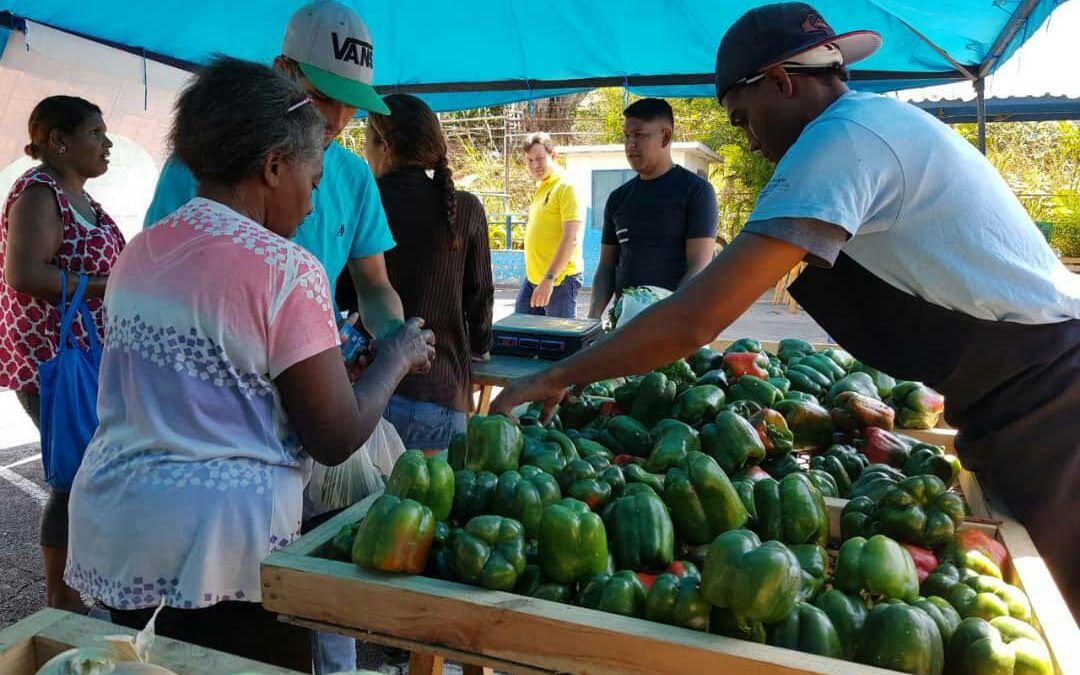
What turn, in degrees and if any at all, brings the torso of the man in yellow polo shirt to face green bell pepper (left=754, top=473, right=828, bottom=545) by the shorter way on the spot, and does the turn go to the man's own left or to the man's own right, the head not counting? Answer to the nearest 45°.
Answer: approximately 45° to the man's own left

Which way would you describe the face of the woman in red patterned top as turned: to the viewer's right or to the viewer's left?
to the viewer's right

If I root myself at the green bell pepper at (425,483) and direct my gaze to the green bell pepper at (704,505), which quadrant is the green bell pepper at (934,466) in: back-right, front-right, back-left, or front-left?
front-left

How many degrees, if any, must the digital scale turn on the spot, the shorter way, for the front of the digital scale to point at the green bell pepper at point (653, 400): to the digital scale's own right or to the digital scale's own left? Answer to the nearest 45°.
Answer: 0° — it already faces it

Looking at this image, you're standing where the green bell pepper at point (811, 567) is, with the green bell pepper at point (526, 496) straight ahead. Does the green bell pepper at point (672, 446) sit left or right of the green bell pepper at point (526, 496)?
right

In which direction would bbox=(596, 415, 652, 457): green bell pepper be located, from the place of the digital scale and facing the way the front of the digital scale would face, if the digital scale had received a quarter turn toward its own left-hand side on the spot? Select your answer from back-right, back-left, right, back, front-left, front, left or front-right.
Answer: right

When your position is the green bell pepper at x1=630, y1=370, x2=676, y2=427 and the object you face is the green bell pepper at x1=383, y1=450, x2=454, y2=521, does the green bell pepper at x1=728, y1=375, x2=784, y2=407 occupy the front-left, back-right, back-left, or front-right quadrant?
back-left

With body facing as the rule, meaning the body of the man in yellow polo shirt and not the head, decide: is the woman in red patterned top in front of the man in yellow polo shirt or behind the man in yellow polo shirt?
in front

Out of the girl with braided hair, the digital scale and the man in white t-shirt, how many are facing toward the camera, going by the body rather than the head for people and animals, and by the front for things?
1

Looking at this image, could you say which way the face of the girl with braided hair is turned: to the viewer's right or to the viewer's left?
to the viewer's left

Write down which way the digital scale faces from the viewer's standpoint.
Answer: facing the viewer

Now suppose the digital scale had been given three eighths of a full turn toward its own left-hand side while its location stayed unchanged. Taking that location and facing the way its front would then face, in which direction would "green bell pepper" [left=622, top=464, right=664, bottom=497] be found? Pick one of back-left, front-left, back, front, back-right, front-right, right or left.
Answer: back-right

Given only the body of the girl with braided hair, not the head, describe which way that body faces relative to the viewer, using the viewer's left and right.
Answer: facing away from the viewer and to the left of the viewer

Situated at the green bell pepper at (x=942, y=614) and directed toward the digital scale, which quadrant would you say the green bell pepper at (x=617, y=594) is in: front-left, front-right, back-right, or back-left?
front-left

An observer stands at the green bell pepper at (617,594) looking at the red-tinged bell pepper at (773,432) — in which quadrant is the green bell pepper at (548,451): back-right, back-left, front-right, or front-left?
front-left
